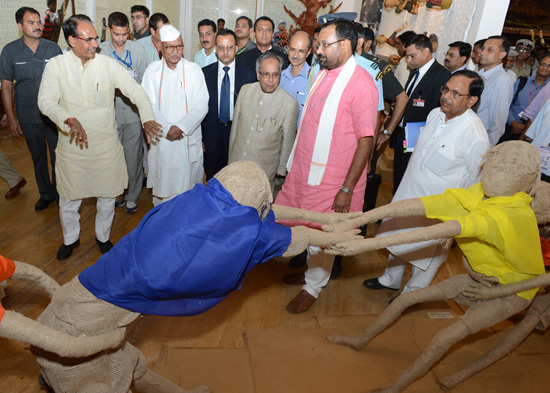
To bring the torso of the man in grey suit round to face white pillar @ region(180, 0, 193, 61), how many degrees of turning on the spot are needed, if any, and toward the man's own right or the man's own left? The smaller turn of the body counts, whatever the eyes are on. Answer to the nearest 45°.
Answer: approximately 180°

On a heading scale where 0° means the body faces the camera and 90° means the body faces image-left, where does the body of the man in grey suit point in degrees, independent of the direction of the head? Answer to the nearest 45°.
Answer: approximately 0°

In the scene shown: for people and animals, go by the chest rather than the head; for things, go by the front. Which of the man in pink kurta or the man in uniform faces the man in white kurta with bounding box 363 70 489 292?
the man in uniform

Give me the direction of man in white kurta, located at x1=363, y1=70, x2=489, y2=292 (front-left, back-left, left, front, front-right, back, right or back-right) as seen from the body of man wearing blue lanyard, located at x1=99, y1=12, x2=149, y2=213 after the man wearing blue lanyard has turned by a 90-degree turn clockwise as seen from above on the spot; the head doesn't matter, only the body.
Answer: back-left

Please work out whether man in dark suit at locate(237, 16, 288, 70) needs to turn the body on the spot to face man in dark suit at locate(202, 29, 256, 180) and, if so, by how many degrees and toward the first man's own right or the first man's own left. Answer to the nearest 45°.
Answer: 0° — they already face them

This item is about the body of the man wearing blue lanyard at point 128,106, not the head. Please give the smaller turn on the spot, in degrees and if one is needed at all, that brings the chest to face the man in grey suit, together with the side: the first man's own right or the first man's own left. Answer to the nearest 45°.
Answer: approximately 45° to the first man's own left

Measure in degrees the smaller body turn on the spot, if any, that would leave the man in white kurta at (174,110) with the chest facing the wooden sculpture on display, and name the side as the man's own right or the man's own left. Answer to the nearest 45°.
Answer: approximately 135° to the man's own left
